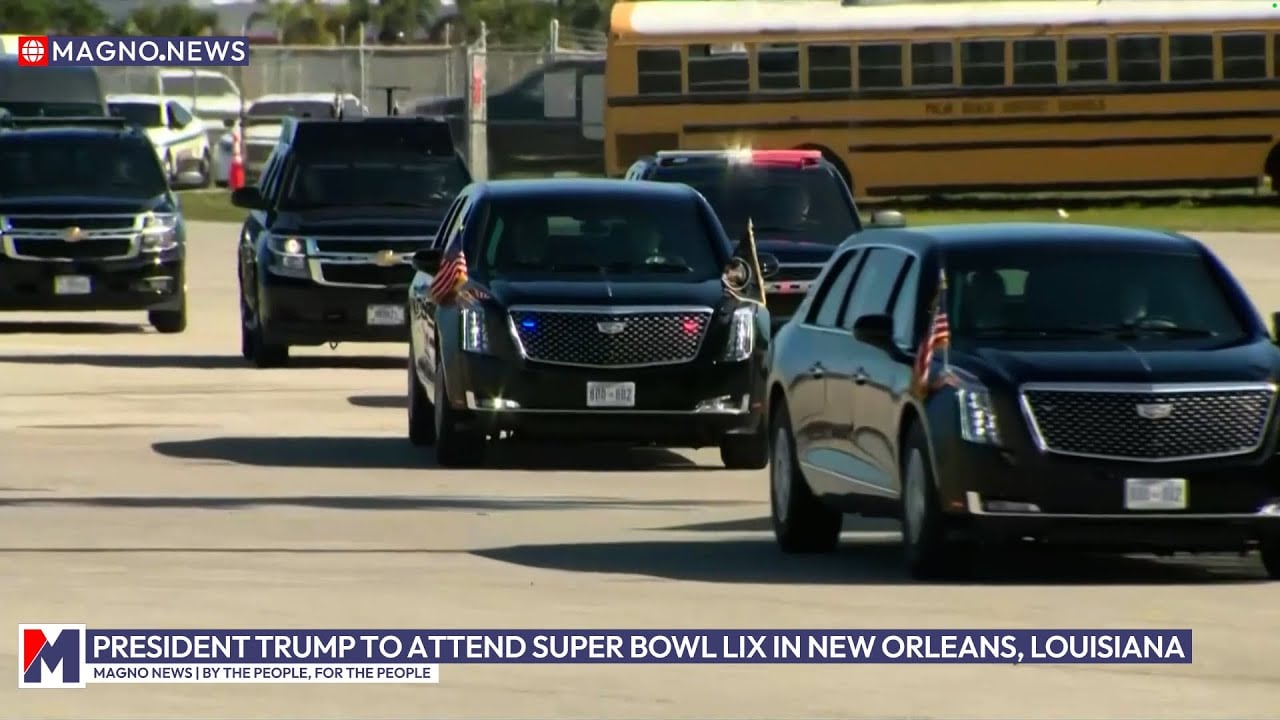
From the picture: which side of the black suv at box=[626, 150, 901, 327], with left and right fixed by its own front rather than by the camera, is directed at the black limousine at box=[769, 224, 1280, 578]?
front

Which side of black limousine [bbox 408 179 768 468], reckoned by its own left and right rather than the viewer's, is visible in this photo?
front

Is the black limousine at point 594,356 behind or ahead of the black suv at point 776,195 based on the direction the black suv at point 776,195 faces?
ahead

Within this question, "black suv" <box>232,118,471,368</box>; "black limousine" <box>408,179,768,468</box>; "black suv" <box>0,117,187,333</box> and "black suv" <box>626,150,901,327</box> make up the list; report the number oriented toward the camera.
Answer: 4

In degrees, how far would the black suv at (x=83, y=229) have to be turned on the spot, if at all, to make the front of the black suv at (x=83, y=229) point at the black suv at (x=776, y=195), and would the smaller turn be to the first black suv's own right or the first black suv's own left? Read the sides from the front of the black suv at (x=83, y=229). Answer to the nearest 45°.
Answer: approximately 45° to the first black suv's own left

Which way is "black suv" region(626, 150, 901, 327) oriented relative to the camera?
toward the camera

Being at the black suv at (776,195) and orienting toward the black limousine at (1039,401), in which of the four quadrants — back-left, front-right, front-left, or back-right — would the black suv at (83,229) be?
back-right

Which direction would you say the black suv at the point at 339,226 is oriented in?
toward the camera

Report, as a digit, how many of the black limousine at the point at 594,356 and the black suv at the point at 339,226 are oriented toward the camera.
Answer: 2

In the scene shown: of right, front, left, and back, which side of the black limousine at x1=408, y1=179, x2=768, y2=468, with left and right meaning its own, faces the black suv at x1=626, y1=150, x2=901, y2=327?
back
